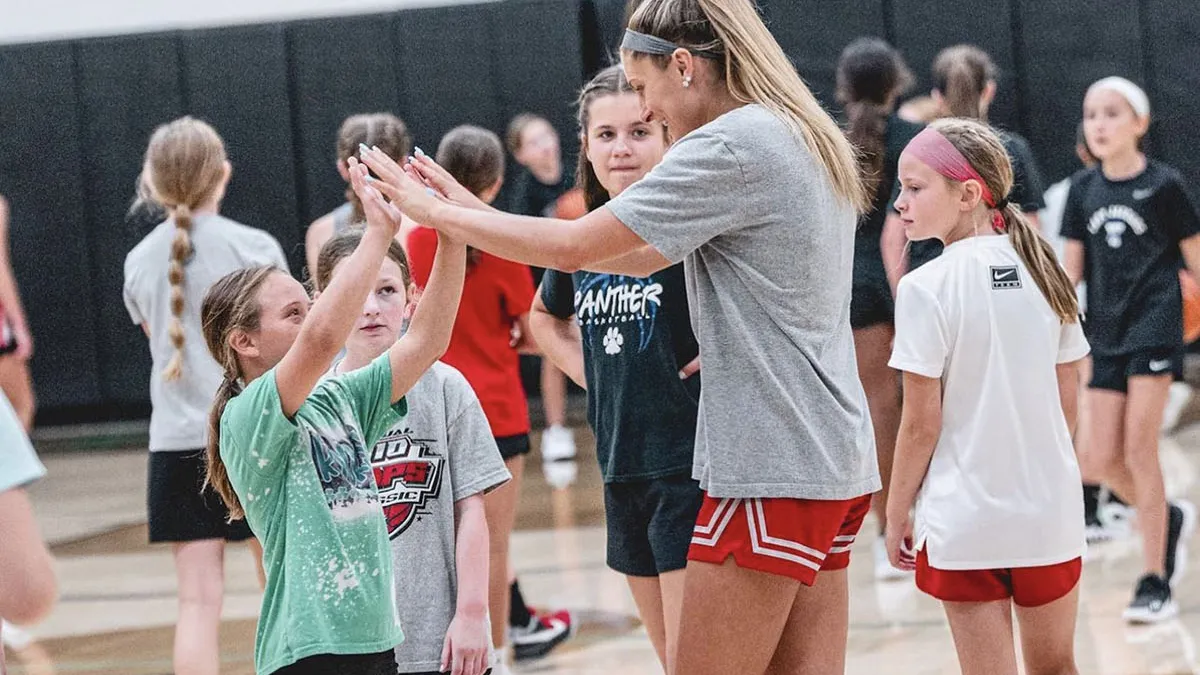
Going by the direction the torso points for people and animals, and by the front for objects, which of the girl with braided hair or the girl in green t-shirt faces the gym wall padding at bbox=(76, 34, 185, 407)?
the girl with braided hair

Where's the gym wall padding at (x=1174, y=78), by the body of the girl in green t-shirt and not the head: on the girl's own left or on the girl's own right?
on the girl's own left

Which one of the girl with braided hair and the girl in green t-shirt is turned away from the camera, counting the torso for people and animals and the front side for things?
the girl with braided hair

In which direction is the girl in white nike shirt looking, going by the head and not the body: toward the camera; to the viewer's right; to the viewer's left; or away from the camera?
to the viewer's left

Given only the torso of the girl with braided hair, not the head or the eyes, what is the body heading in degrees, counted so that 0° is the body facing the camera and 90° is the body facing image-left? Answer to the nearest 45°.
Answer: approximately 180°

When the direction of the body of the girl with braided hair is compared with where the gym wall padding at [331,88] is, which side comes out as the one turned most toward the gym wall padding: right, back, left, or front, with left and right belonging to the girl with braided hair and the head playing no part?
front

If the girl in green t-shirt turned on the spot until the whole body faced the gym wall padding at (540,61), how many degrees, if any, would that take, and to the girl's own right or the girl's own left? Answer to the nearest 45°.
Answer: approximately 135° to the girl's own left

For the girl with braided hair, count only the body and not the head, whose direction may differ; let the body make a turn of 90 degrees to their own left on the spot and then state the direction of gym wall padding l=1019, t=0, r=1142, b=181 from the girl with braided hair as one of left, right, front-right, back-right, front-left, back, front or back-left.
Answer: back-right
